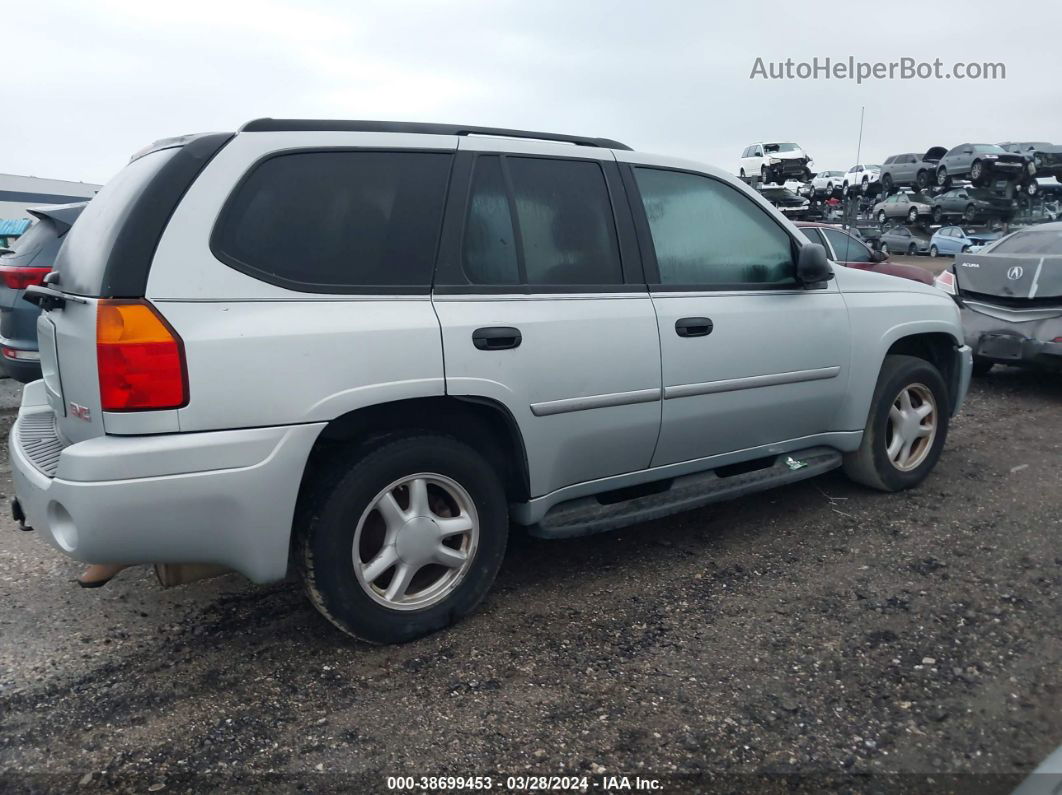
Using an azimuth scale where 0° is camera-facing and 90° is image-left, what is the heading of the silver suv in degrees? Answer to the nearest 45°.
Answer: approximately 225°

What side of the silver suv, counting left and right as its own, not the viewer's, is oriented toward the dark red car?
front
